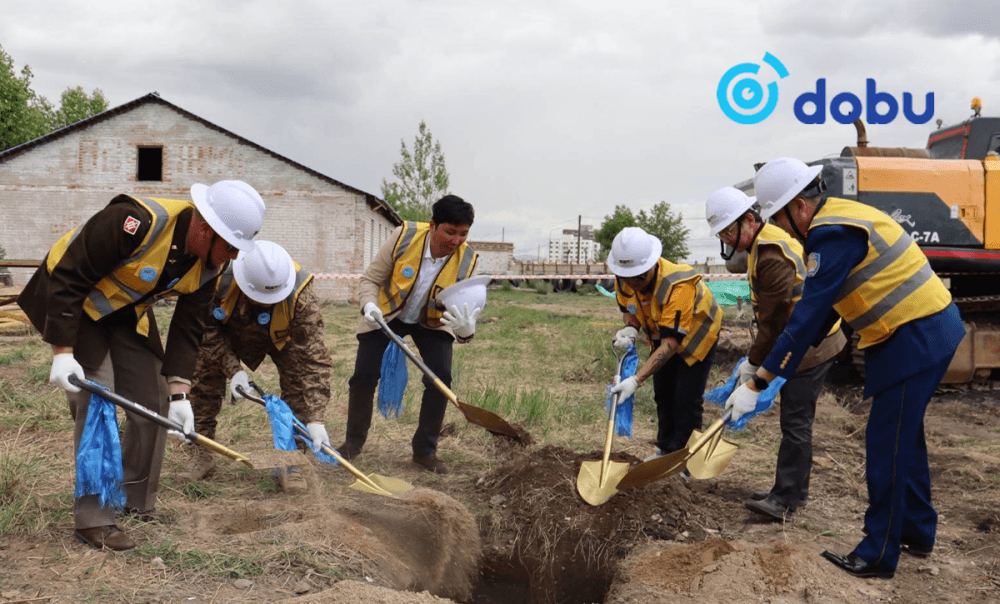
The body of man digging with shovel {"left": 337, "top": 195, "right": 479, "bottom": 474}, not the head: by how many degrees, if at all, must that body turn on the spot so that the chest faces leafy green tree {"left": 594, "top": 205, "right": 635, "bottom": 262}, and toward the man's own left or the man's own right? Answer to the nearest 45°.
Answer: approximately 135° to the man's own left

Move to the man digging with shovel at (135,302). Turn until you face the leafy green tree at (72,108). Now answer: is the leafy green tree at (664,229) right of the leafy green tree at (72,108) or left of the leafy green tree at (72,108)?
right

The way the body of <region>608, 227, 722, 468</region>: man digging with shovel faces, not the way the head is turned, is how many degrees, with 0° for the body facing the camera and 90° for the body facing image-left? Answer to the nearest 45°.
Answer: approximately 45°

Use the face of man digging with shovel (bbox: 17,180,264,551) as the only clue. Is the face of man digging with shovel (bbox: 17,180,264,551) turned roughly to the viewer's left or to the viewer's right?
to the viewer's right

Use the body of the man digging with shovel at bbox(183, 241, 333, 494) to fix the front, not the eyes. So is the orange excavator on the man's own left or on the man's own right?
on the man's own left

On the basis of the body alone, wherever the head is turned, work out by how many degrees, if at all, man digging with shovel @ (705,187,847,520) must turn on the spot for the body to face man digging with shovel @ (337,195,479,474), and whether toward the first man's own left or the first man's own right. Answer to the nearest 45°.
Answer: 0° — they already face them
